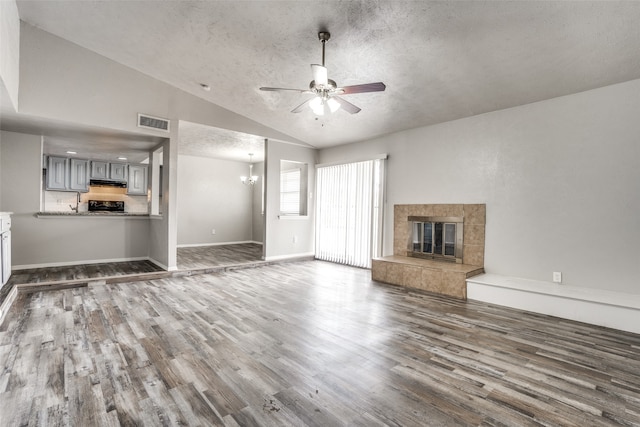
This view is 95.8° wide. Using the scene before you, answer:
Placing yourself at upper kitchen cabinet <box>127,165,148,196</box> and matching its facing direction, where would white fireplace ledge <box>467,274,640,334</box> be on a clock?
The white fireplace ledge is roughly at 11 o'clock from the upper kitchen cabinet.

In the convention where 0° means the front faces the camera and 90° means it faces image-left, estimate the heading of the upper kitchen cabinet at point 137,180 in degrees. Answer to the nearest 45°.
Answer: approximately 0°

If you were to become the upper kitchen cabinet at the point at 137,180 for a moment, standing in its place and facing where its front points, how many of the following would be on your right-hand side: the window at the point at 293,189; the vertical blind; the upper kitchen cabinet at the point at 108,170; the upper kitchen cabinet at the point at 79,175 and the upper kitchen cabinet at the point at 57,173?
3

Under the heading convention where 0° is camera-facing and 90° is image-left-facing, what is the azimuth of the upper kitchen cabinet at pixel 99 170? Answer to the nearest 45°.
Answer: approximately 0°

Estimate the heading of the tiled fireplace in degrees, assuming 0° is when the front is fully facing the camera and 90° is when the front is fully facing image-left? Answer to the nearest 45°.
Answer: approximately 45°

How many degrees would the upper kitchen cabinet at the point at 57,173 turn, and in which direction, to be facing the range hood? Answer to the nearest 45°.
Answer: approximately 90° to its left
